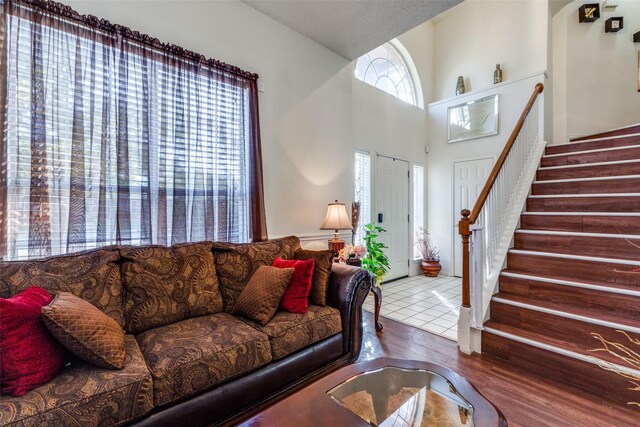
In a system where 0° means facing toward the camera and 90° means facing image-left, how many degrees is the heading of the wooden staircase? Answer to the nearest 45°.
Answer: approximately 45°

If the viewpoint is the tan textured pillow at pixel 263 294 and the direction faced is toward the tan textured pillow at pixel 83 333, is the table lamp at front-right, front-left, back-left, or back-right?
back-right

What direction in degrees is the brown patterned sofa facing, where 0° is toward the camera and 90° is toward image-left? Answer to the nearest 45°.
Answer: approximately 315°

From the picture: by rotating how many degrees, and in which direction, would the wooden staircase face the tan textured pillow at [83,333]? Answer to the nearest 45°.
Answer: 0° — it already faces it
